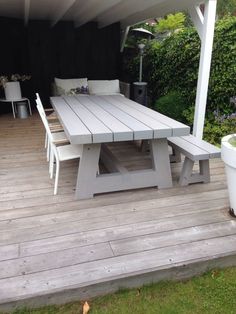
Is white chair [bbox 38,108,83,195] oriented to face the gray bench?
yes

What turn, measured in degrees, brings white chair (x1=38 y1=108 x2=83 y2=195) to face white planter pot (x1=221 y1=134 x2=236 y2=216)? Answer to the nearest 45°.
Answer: approximately 45° to its right

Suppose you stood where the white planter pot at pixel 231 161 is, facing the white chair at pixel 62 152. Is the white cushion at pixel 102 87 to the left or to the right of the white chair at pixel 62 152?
right

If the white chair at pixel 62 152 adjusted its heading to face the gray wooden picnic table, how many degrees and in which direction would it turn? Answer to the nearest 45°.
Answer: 0° — it already faces it

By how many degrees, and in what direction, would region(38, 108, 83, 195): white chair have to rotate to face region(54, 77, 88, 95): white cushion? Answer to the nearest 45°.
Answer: approximately 90° to its left

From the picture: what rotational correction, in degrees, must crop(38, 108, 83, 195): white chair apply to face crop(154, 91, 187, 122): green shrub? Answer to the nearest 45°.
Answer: approximately 45° to its left

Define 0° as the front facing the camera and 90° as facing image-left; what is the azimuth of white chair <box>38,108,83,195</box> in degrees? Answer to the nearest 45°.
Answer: approximately 270°
